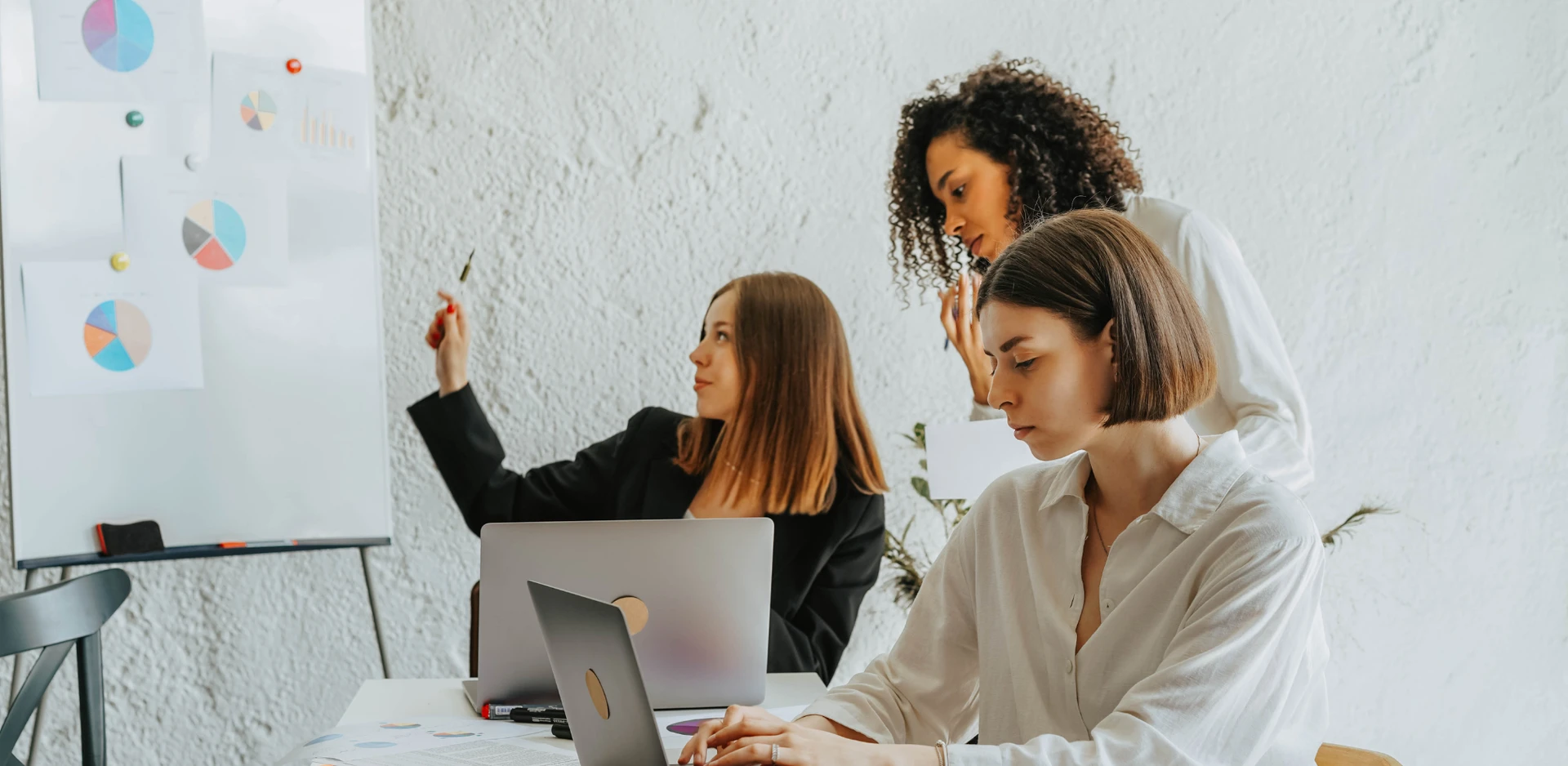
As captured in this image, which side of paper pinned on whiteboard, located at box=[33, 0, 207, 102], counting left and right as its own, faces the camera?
front

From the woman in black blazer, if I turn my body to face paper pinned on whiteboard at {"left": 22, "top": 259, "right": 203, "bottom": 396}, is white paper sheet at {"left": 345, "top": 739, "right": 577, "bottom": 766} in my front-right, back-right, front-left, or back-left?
front-left

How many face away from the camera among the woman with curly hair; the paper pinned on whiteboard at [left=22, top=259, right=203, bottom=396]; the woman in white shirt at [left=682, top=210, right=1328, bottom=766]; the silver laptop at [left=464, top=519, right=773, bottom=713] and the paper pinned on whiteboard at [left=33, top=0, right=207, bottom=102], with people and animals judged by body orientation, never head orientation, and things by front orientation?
1

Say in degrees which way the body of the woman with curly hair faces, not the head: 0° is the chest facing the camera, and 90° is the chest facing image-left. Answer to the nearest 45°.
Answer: approximately 45°

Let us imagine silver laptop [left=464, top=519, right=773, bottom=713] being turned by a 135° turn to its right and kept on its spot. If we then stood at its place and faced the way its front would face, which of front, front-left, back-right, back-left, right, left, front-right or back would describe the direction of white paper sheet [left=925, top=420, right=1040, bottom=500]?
left

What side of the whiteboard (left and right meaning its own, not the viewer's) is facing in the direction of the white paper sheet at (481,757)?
front

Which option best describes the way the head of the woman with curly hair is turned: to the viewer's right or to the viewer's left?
to the viewer's left

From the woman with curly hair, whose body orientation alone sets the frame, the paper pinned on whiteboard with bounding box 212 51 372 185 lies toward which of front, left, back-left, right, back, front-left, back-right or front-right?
front-right

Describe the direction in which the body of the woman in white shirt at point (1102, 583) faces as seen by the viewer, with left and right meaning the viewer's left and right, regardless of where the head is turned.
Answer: facing the viewer and to the left of the viewer

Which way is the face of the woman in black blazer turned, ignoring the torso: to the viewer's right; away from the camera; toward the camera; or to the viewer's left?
to the viewer's left

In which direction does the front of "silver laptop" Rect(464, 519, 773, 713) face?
away from the camera

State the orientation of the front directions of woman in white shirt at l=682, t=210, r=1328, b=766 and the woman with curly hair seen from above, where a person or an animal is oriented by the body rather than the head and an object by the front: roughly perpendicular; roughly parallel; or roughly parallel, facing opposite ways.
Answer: roughly parallel

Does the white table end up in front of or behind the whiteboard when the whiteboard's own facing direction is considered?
in front
